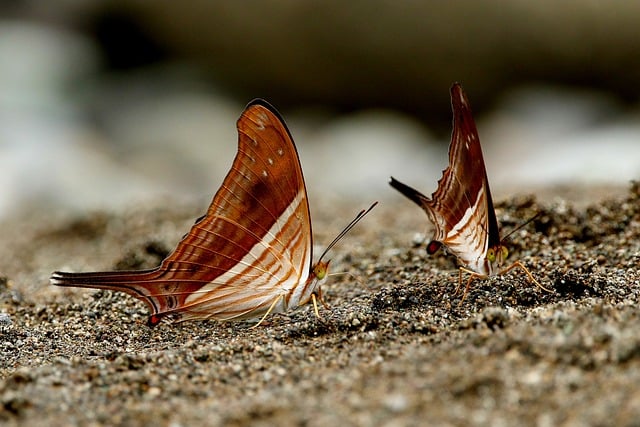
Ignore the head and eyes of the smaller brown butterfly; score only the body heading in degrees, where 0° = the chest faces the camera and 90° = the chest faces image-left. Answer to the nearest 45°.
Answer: approximately 315°

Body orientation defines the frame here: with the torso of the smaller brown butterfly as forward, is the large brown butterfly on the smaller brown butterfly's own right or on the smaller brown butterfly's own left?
on the smaller brown butterfly's own right

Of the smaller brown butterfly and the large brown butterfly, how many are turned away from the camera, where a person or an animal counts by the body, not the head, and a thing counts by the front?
0

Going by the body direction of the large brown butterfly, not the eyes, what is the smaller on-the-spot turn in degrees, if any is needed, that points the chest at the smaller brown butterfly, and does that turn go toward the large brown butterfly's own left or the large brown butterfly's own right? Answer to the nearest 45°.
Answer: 0° — it already faces it

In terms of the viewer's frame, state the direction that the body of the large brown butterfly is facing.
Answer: to the viewer's right
